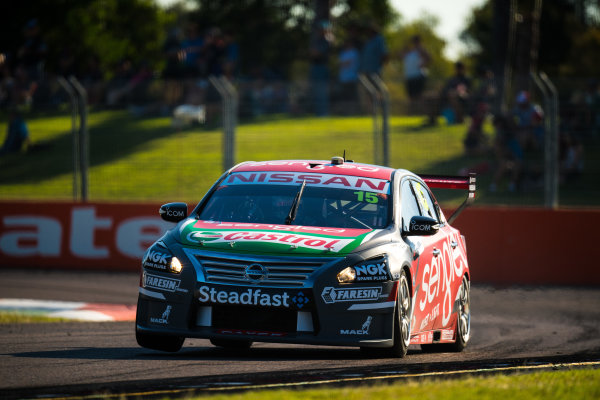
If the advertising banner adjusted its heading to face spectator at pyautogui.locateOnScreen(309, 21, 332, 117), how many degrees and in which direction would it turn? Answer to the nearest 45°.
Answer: approximately 135° to its left

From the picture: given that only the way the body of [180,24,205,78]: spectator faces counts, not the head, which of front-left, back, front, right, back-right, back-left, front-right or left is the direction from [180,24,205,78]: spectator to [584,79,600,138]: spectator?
front-left

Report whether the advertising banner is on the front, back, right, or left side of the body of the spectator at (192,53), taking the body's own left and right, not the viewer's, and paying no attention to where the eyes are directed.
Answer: front

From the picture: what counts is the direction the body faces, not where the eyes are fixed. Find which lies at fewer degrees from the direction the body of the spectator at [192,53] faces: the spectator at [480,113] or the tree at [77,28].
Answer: the spectator

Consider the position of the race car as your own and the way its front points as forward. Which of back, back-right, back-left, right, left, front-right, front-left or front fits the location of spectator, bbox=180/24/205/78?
back

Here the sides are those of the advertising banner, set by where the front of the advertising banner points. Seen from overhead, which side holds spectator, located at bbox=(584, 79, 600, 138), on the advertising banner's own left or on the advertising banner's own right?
on the advertising banner's own left

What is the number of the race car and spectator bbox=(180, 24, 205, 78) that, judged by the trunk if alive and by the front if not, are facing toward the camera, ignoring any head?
2

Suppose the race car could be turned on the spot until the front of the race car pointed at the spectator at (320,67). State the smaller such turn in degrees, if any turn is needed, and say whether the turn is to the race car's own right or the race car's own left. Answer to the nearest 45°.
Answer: approximately 180°

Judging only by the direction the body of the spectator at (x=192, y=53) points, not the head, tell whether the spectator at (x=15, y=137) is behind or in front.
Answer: in front

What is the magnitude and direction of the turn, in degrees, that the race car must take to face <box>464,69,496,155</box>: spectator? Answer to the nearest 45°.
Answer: approximately 180°
